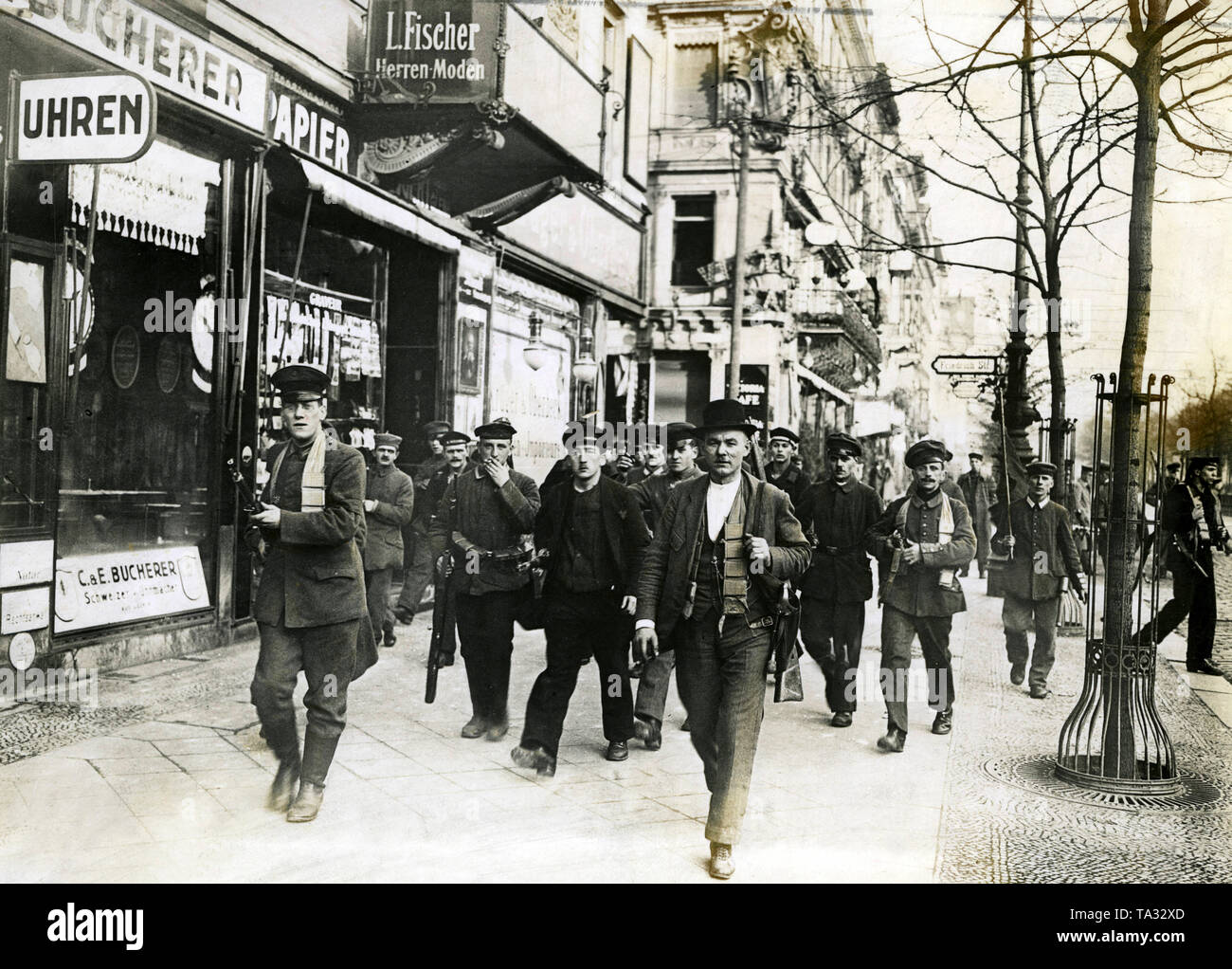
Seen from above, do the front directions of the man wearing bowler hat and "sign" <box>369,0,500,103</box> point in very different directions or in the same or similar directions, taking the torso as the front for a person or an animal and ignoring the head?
same or similar directions

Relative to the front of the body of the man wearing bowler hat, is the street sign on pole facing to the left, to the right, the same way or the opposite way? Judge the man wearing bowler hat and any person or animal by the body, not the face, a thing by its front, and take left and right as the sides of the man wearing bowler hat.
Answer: the same way

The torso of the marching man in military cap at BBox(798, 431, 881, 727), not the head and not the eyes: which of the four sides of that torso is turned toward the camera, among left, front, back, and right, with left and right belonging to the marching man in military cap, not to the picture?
front

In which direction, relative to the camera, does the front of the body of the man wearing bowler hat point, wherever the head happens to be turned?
toward the camera

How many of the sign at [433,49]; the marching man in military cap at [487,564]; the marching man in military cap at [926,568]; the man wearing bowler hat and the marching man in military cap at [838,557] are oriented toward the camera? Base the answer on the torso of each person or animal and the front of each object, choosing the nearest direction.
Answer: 5

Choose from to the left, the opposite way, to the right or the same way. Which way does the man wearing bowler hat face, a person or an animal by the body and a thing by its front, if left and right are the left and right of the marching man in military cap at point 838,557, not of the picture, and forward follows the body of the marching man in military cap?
the same way

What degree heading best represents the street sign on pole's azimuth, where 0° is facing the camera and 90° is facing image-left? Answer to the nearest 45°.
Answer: approximately 0°

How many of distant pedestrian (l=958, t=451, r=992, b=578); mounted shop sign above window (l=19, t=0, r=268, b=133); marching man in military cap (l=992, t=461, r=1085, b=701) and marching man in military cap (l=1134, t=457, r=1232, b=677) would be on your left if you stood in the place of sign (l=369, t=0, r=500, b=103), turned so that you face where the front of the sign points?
3

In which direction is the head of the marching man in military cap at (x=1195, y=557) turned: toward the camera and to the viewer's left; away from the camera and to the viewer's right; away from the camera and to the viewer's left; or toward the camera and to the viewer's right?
toward the camera and to the viewer's right

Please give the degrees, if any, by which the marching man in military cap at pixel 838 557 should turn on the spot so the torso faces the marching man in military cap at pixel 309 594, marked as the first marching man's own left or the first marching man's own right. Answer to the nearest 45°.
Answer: approximately 45° to the first marching man's own right

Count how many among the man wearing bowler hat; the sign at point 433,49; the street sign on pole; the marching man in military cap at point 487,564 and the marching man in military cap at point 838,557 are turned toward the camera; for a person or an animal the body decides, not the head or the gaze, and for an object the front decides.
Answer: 5

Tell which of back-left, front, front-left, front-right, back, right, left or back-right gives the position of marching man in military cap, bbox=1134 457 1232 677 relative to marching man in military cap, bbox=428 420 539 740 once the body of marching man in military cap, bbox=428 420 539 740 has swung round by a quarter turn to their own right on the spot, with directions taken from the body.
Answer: back

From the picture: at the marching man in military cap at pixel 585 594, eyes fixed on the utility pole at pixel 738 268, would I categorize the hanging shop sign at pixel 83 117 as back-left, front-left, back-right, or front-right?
front-left

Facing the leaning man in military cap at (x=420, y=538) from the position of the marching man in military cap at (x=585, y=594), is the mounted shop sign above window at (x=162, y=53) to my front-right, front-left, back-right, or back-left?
front-left

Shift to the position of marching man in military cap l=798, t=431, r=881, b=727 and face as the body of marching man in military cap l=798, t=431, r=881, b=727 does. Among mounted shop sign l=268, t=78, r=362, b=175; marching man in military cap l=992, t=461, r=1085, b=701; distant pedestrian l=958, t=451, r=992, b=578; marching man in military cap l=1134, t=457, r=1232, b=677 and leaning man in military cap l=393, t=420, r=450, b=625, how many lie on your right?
2

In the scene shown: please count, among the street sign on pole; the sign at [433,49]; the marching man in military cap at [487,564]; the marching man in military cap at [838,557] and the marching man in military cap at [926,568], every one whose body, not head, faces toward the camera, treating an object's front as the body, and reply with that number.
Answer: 5
